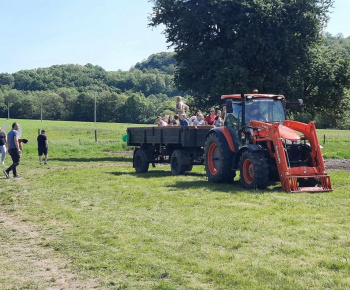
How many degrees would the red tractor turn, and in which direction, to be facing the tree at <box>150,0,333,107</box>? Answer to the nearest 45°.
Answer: approximately 135° to its left

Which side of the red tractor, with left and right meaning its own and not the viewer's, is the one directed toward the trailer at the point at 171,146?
back

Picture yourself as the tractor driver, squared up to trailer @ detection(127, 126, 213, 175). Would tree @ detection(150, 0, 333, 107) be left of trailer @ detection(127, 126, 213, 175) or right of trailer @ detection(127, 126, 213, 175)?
right

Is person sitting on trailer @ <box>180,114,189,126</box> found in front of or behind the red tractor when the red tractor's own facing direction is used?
behind

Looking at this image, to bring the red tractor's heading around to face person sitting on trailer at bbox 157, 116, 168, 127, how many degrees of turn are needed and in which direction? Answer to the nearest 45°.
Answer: approximately 180°

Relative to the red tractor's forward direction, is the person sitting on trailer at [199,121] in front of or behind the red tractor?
behind

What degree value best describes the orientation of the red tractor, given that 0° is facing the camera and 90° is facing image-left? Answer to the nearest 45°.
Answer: approximately 315°
